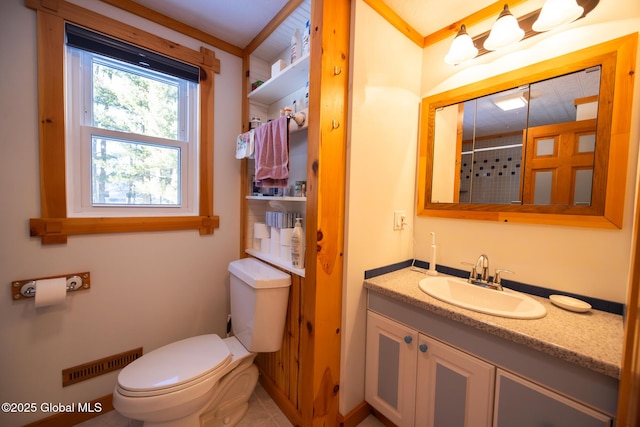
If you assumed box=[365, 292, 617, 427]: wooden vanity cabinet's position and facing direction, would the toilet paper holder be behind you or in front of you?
in front

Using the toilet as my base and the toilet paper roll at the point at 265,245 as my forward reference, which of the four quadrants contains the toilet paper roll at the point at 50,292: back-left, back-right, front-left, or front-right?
back-left

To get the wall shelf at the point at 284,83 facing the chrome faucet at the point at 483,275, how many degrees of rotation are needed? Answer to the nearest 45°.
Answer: approximately 90° to its left

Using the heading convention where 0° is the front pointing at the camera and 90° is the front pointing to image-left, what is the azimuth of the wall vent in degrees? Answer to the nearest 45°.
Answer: approximately 315°

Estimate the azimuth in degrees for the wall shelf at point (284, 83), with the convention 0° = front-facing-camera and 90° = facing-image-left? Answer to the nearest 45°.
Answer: approximately 45°

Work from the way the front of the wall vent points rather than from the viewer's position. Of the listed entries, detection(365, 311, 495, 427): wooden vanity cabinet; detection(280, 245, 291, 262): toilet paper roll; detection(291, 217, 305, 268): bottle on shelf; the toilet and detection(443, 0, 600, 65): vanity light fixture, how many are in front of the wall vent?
5

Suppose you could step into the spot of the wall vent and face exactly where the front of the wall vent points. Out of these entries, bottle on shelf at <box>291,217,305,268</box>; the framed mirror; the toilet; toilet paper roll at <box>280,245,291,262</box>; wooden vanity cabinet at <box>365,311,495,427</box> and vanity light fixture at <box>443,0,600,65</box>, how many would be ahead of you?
6

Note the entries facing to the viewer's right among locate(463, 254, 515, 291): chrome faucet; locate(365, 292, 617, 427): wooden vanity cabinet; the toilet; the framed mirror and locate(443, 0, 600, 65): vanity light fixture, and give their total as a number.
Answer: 0

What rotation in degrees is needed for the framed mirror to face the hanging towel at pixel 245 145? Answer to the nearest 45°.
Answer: approximately 45° to its right

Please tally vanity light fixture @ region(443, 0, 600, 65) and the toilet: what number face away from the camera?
0

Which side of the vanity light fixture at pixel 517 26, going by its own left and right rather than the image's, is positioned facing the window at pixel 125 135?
front

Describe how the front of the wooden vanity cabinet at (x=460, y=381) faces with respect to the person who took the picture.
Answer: facing the viewer and to the left of the viewer

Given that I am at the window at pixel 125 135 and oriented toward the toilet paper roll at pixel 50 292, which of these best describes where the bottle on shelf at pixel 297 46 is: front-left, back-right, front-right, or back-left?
back-left

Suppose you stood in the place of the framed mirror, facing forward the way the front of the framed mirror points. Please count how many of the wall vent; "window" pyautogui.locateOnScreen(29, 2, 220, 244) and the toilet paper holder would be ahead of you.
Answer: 3

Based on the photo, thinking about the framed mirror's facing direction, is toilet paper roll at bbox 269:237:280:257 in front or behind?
in front

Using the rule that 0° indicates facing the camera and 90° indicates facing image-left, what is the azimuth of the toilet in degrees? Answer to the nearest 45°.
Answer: approximately 45°

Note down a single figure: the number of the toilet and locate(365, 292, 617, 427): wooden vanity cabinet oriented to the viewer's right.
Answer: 0
